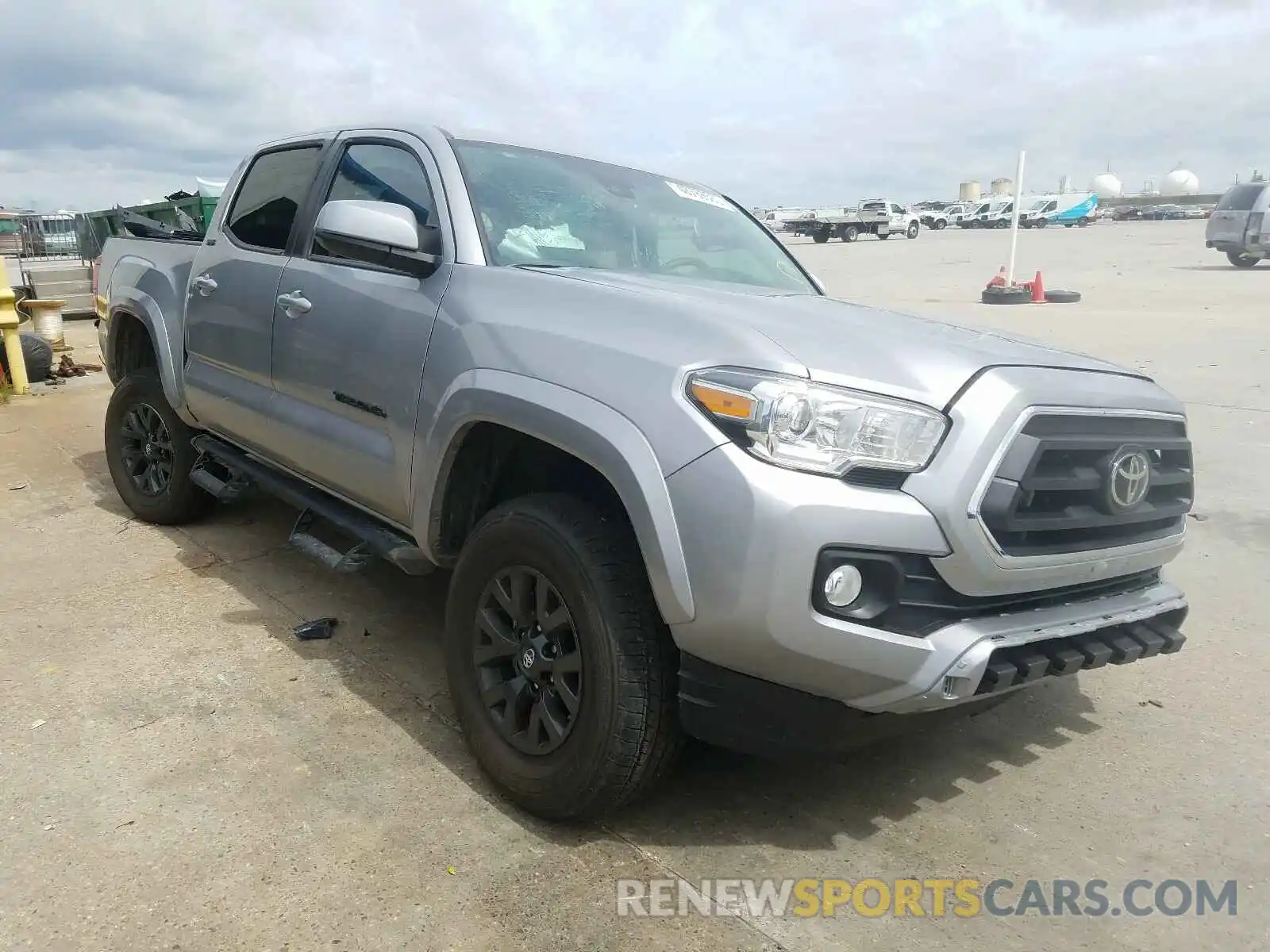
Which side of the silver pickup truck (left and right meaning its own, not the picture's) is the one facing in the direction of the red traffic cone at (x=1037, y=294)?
left

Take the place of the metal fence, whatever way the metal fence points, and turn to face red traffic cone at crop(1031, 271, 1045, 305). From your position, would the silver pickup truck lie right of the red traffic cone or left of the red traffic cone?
right

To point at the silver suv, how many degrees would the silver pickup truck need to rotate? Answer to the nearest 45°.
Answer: approximately 90° to its left

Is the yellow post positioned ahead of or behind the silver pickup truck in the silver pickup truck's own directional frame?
behind

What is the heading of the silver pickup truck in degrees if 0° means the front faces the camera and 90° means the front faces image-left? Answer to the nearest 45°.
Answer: approximately 315°

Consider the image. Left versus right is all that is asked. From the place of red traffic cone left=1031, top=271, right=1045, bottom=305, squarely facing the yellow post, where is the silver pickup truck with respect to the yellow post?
left

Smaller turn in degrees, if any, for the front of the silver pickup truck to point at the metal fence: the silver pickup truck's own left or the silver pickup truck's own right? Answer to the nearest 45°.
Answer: approximately 180°
